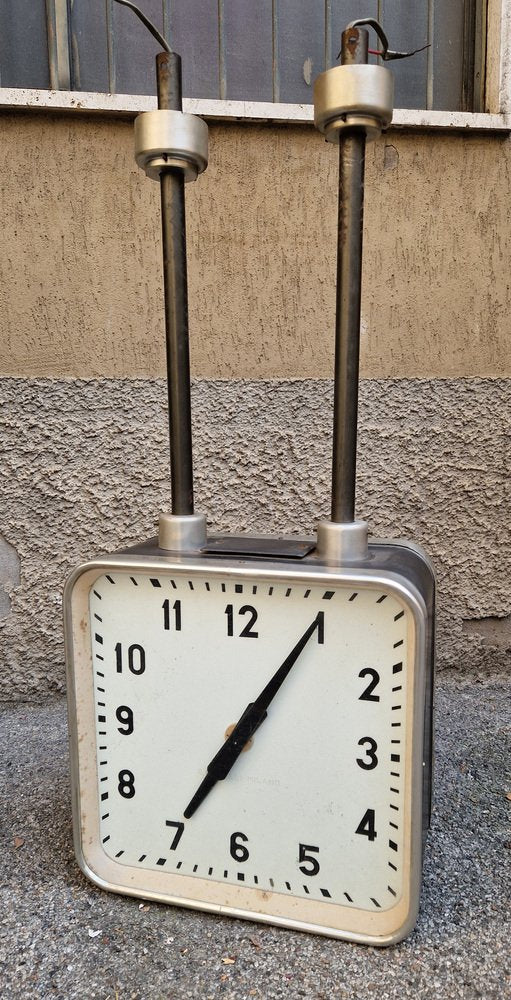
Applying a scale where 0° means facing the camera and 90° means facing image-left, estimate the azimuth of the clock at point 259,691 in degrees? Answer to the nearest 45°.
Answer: approximately 0°
